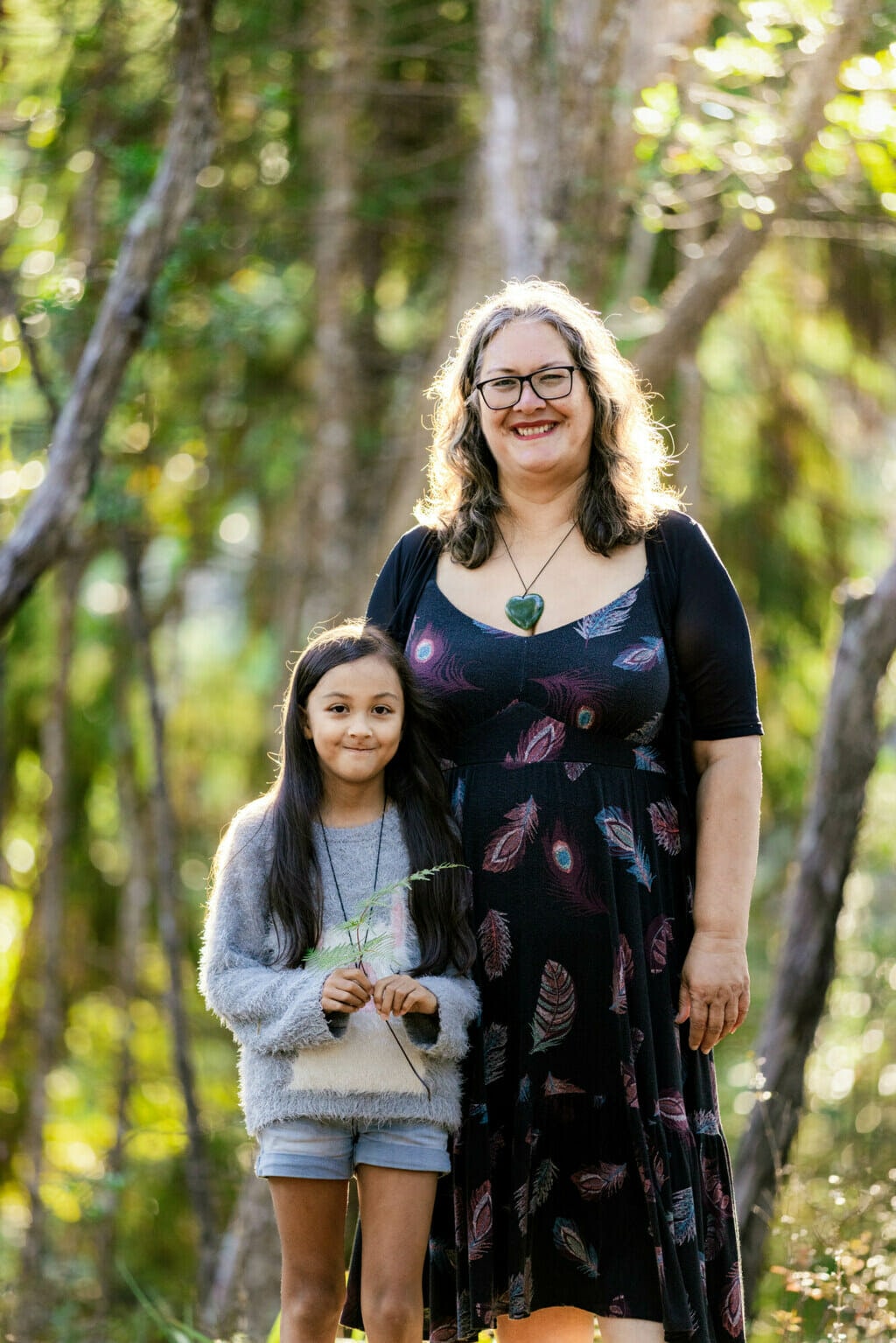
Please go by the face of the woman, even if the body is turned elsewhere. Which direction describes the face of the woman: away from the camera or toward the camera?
toward the camera

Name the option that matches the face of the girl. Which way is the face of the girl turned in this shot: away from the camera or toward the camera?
toward the camera

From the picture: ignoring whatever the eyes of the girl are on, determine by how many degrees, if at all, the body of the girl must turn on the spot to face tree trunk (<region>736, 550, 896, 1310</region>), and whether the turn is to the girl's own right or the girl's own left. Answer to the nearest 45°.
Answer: approximately 135° to the girl's own left

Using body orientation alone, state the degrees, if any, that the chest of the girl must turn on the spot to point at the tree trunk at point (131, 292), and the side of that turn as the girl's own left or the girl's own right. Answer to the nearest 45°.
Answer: approximately 180°

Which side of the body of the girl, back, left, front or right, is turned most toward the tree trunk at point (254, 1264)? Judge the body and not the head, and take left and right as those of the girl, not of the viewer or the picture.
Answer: back

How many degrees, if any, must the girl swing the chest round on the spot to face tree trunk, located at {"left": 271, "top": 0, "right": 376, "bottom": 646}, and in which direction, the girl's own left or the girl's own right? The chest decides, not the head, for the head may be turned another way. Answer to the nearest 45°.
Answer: approximately 180°

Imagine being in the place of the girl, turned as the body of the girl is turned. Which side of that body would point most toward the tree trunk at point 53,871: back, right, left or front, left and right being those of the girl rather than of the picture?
back

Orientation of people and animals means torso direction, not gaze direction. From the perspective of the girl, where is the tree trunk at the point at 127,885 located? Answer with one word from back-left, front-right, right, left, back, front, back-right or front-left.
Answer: back

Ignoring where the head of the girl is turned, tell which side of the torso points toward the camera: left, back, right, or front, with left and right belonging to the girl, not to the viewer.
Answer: front

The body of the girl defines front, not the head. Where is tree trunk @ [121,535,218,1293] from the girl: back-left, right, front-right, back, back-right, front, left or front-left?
back
